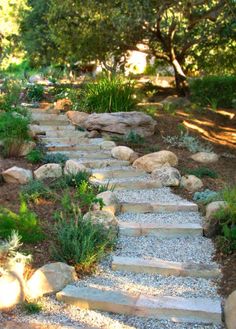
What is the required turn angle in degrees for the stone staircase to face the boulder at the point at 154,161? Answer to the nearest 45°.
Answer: approximately 180°

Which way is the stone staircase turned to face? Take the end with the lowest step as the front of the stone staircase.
toward the camera

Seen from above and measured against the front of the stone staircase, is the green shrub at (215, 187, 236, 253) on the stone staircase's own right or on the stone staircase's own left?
on the stone staircase's own left

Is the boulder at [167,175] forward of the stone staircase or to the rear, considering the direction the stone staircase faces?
to the rear

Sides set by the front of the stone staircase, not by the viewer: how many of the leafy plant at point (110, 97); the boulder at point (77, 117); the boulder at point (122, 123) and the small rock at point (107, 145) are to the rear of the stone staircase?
4

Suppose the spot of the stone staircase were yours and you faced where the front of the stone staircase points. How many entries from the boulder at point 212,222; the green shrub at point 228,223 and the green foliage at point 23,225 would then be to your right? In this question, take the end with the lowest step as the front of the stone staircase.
1

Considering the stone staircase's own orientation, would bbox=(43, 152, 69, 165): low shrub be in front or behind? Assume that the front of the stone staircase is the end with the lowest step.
behind

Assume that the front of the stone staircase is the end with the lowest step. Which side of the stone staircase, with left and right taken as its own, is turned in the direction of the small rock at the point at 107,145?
back

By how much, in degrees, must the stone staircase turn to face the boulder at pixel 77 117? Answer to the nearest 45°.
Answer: approximately 180°

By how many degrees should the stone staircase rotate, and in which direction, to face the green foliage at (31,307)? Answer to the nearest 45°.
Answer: approximately 45° to its right

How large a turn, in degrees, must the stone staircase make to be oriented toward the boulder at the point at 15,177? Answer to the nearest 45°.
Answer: approximately 135° to its right

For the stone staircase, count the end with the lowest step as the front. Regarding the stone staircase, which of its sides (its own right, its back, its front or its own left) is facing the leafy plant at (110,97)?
back

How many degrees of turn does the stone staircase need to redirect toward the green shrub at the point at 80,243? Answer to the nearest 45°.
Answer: approximately 90° to its right

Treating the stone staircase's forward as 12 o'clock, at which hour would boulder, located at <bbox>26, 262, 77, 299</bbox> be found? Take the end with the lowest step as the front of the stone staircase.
The boulder is roughly at 2 o'clock from the stone staircase.
